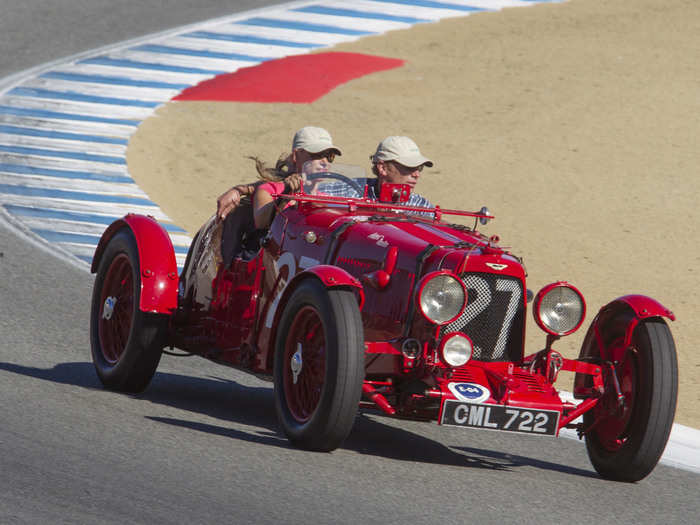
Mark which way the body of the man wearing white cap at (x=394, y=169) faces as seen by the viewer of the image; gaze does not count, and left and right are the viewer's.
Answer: facing the viewer and to the right of the viewer

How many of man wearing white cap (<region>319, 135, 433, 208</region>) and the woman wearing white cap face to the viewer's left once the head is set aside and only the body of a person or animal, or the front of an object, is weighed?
0

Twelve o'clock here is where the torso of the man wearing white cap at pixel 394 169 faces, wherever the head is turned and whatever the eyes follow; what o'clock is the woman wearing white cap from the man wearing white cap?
The woman wearing white cap is roughly at 3 o'clock from the man wearing white cap.

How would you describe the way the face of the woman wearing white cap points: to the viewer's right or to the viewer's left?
to the viewer's right

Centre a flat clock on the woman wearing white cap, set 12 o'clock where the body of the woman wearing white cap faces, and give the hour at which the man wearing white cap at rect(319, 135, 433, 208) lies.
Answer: The man wearing white cap is roughly at 9 o'clock from the woman wearing white cap.

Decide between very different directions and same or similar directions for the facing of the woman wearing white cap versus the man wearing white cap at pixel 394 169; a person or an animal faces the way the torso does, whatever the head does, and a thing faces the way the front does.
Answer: same or similar directions

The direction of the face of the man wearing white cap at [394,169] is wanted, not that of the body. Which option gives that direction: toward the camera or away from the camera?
toward the camera
